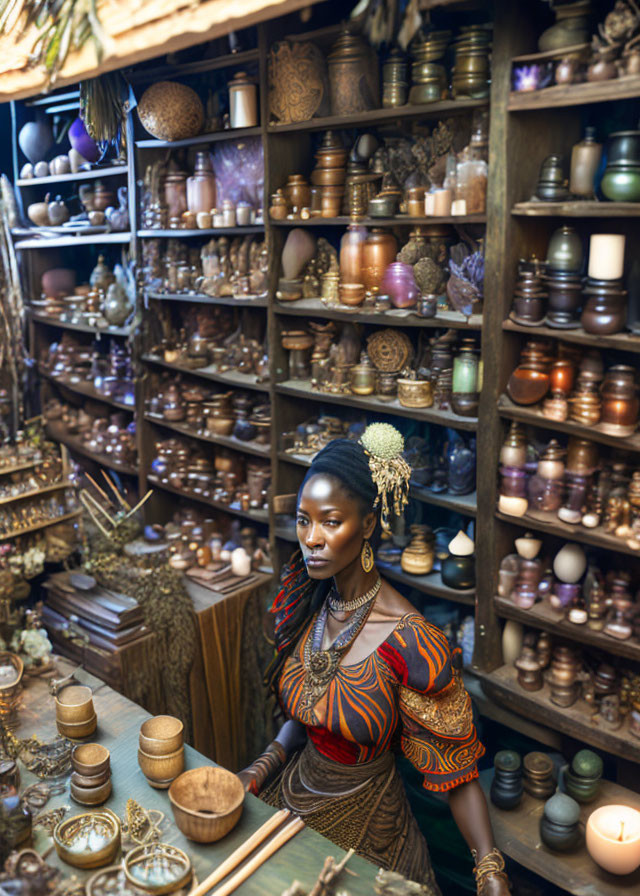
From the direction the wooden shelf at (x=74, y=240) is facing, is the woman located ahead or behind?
ahead

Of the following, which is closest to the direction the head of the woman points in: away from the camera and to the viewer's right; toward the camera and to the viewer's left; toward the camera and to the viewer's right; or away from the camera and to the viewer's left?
toward the camera and to the viewer's left

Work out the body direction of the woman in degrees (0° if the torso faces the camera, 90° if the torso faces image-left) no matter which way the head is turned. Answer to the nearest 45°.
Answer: approximately 45°

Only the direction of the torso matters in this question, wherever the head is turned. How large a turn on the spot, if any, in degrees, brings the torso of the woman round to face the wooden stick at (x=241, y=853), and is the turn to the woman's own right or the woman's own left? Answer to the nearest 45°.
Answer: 0° — they already face it

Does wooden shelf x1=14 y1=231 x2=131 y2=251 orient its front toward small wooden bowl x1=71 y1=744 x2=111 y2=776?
yes

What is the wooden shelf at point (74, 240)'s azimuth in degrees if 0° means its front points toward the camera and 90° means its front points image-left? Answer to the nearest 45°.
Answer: approximately 0°
